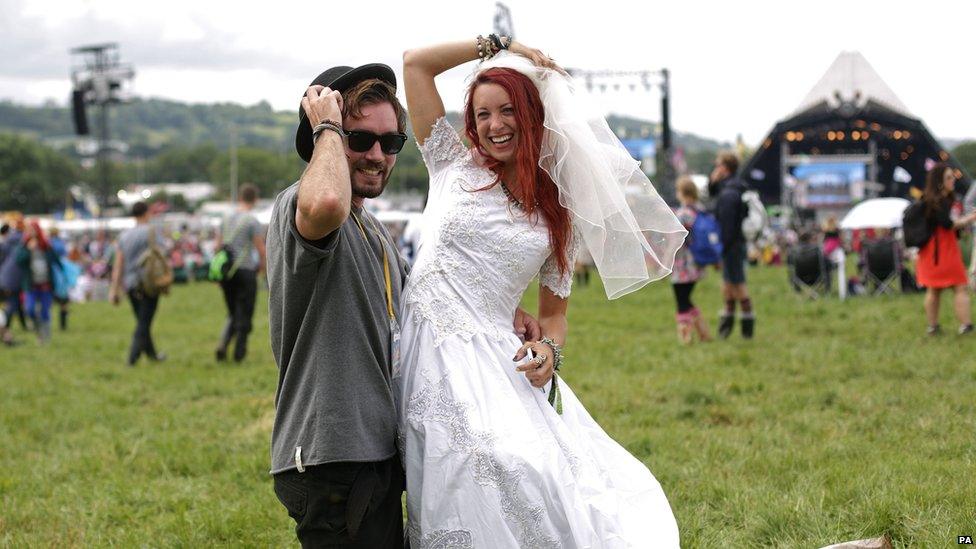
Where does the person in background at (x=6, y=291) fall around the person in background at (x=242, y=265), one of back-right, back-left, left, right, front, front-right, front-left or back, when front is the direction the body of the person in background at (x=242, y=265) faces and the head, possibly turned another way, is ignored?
front-left

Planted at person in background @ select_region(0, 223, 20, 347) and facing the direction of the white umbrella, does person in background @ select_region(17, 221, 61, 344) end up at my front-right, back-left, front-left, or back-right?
front-right

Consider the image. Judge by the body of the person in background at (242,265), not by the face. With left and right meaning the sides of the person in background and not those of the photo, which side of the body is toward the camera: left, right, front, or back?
back

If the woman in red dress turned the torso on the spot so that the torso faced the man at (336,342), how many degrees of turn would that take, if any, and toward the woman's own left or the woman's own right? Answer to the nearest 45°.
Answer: approximately 90° to the woman's own right

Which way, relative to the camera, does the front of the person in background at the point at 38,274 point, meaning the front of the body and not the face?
toward the camera

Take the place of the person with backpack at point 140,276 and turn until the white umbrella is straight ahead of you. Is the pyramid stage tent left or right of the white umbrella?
left

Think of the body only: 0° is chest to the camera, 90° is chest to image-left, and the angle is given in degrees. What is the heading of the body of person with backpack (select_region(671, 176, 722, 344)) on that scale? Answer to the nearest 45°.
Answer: approximately 135°

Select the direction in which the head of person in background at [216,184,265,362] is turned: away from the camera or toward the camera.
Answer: away from the camera

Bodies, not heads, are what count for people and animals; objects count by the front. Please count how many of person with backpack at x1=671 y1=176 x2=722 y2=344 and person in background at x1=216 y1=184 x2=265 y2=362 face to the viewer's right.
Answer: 0

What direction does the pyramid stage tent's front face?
toward the camera

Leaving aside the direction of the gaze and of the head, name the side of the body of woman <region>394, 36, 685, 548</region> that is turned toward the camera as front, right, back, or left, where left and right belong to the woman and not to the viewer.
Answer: front

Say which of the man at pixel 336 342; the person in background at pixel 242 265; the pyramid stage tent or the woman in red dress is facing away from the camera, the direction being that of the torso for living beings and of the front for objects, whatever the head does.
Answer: the person in background
